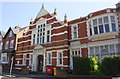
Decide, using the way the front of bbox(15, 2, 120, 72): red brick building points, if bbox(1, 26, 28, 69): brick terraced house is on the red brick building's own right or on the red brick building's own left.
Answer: on the red brick building's own right

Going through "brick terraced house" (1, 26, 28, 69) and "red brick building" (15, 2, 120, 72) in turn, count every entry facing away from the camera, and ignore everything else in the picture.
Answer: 0

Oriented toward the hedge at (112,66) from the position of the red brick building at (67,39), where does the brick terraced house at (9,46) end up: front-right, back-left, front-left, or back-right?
back-right

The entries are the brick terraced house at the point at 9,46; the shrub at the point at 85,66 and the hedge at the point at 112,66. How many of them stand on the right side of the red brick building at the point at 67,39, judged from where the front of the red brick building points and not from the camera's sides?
1

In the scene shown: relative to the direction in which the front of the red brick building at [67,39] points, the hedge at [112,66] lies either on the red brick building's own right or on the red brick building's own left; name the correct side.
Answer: on the red brick building's own left

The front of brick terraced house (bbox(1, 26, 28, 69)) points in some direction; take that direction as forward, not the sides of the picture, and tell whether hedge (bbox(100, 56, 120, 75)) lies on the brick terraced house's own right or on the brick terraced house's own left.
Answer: on the brick terraced house's own left

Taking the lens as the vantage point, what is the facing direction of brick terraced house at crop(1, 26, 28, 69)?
facing the viewer and to the left of the viewer
